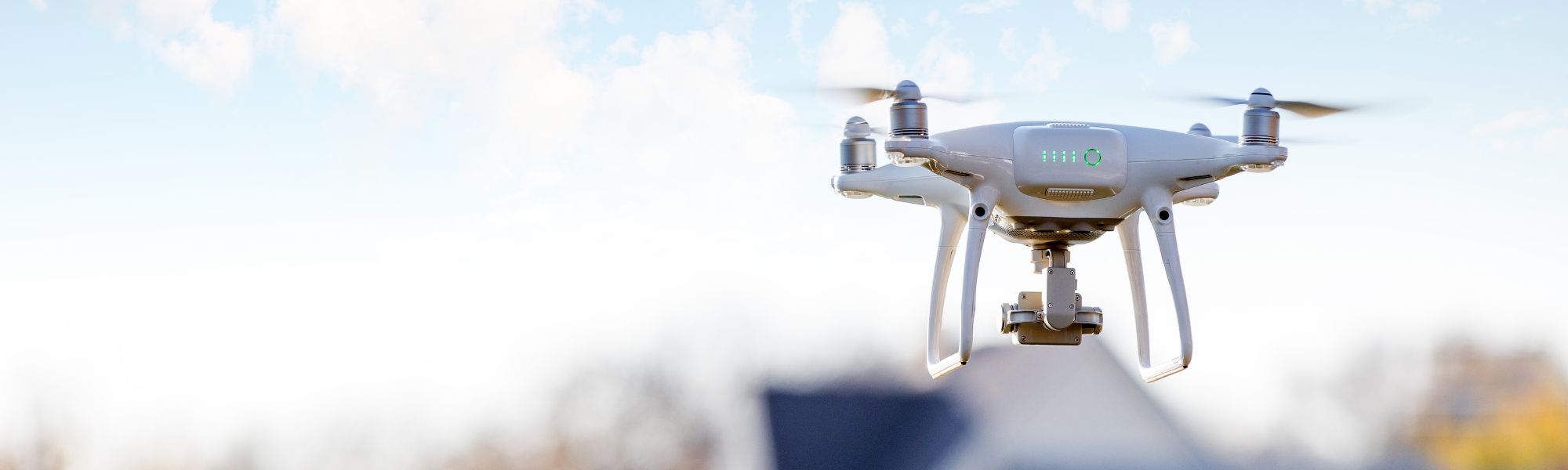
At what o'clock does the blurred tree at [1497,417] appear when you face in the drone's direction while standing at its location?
The blurred tree is roughly at 1 o'clock from the drone.

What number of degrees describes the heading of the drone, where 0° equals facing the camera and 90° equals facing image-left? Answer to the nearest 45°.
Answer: approximately 180°
